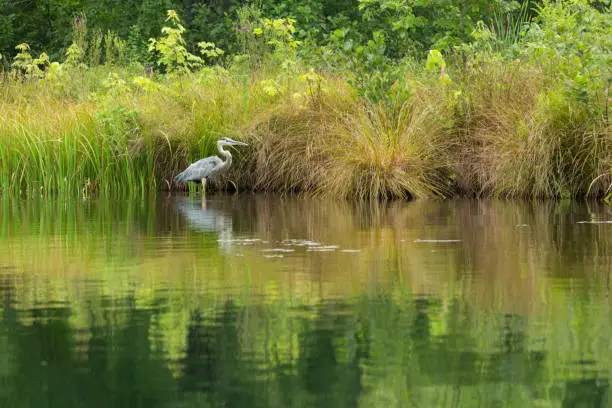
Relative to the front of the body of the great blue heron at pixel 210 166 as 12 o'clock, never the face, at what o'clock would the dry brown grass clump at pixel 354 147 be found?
The dry brown grass clump is roughly at 1 o'clock from the great blue heron.

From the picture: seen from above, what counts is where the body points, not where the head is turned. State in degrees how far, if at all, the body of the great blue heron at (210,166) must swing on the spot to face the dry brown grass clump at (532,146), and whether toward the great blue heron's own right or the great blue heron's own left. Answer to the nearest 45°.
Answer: approximately 45° to the great blue heron's own right

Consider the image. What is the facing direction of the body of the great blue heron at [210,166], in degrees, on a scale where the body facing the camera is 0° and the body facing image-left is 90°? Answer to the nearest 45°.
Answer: approximately 270°
